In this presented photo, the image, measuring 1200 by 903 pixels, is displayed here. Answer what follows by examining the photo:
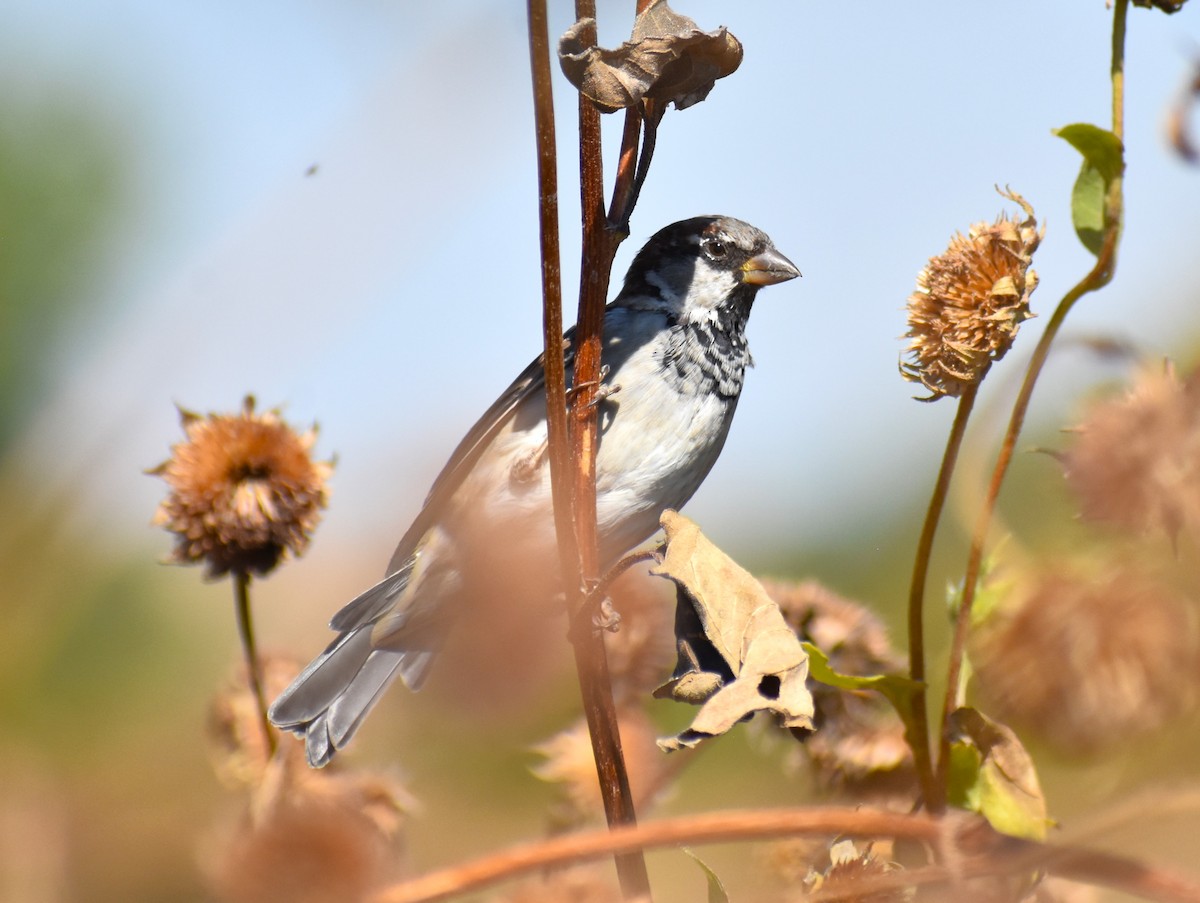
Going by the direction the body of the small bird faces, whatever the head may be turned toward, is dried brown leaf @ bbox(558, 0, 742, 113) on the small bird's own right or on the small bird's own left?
on the small bird's own right

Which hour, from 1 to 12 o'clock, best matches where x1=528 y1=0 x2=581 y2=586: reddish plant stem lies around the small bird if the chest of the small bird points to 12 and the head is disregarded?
The reddish plant stem is roughly at 3 o'clock from the small bird.

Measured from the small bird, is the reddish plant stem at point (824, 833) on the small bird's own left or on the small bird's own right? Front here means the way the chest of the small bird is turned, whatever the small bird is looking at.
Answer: on the small bird's own right

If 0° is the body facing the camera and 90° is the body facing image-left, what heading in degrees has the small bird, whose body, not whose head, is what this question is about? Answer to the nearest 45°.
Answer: approximately 270°
